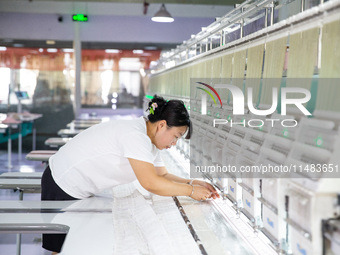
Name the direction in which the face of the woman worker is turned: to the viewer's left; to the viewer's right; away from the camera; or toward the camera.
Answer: to the viewer's right

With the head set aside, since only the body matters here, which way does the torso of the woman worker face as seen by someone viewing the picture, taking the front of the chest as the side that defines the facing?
to the viewer's right

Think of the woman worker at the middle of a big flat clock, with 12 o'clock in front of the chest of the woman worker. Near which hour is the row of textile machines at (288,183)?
The row of textile machines is roughly at 2 o'clock from the woman worker.
